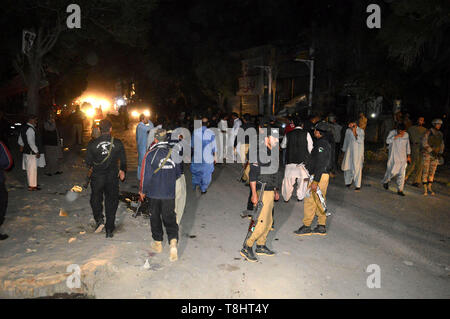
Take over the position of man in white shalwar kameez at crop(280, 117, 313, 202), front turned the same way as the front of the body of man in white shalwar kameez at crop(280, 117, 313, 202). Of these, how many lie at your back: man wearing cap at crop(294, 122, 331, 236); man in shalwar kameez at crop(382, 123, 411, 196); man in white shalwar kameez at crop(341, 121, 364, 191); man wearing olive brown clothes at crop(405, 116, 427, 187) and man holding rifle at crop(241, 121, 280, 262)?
2

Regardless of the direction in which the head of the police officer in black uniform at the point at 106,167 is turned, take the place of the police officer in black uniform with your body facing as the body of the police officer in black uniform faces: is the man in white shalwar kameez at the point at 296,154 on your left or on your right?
on your right

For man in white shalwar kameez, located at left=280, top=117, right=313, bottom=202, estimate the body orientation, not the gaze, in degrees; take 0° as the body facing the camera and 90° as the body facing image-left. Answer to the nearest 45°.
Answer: approximately 180°

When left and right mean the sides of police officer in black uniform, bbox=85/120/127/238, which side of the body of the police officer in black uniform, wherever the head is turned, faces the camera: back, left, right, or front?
back

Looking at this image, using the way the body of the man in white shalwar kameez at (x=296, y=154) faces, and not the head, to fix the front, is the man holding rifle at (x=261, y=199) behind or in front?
behind
